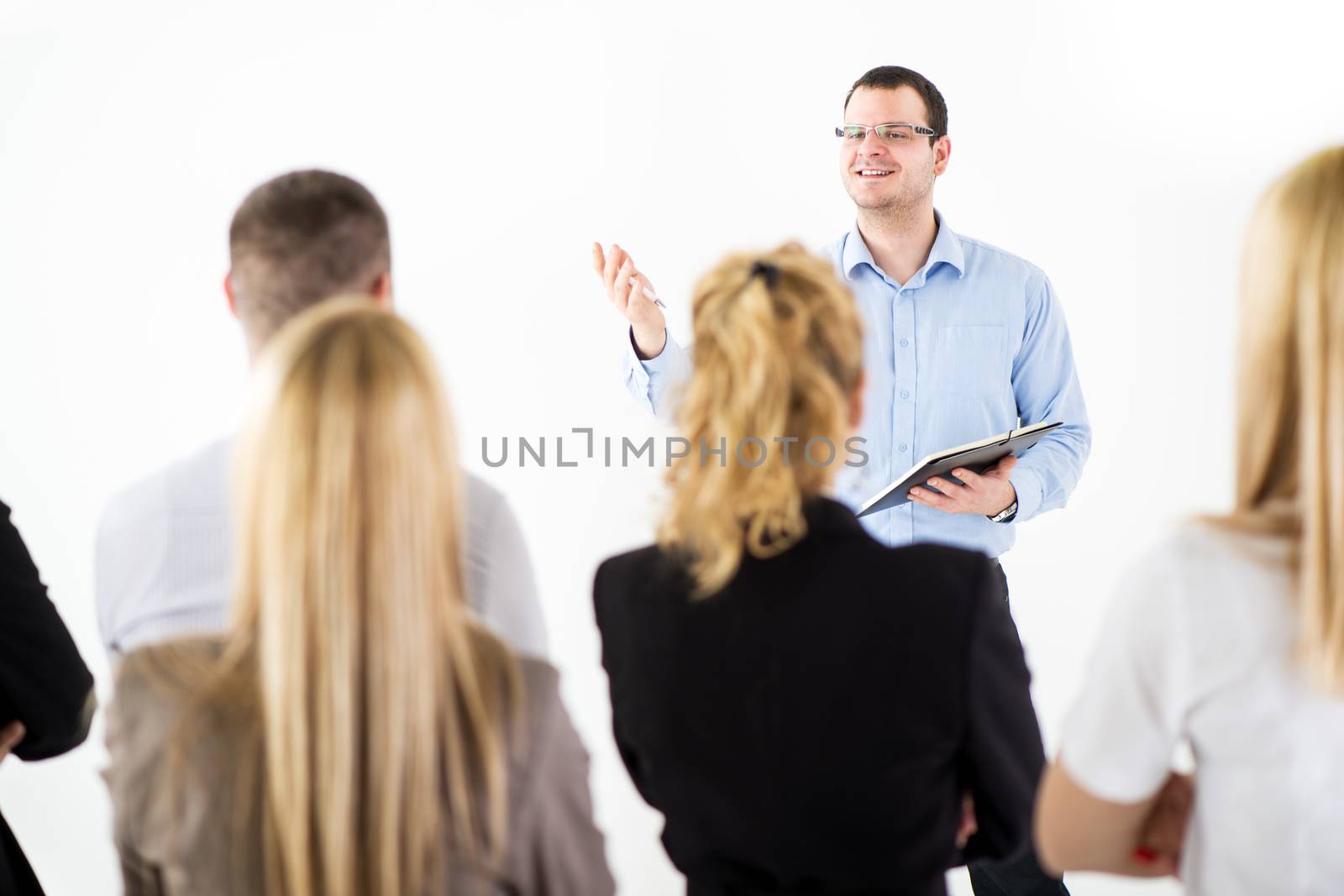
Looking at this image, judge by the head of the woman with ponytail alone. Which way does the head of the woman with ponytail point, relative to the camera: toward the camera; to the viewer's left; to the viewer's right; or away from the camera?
away from the camera

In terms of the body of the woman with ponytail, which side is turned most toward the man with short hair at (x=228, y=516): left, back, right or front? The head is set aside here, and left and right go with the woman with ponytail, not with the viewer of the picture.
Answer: left

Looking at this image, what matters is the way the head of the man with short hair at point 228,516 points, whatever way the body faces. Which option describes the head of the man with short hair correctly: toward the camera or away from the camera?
away from the camera

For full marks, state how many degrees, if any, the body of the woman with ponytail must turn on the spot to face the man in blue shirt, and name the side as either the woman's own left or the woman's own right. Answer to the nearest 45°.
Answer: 0° — they already face them

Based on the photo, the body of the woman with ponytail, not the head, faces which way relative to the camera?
away from the camera

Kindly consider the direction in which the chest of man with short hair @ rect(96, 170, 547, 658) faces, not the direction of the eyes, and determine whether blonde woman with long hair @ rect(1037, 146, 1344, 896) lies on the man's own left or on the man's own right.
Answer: on the man's own right

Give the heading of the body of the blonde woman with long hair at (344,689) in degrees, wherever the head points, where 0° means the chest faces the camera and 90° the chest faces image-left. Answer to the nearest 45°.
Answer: approximately 180°

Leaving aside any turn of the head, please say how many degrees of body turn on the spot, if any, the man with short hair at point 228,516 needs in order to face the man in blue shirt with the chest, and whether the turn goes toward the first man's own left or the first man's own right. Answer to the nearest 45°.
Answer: approximately 45° to the first man's own right

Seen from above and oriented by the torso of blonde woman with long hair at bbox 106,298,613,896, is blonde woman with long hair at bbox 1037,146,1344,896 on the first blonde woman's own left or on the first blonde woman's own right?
on the first blonde woman's own right

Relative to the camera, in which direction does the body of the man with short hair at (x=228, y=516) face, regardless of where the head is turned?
away from the camera

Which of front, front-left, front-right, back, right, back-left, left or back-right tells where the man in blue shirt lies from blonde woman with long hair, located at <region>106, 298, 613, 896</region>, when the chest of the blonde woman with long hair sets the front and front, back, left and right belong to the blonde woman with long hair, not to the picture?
front-right

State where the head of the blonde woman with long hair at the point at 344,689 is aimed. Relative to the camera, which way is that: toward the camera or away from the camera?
away from the camera

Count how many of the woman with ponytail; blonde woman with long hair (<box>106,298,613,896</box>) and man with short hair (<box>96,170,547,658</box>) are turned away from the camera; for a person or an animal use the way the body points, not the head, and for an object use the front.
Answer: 3
